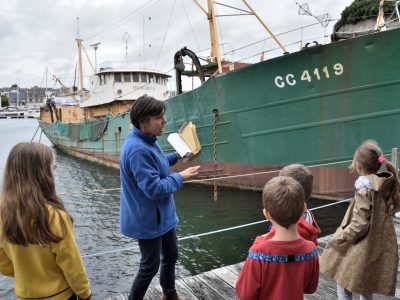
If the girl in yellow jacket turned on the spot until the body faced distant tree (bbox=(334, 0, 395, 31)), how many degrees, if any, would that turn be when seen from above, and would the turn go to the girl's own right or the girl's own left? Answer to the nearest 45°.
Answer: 0° — they already face it

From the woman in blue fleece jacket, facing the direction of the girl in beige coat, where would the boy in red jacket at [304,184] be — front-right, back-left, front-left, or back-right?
front-right

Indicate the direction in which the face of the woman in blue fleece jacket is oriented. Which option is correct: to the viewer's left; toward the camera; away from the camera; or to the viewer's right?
to the viewer's right

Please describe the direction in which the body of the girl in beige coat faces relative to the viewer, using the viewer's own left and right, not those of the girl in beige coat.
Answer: facing away from the viewer and to the left of the viewer

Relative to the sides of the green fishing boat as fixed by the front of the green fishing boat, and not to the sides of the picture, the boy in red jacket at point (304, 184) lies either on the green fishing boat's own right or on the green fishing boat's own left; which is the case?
on the green fishing boat's own right

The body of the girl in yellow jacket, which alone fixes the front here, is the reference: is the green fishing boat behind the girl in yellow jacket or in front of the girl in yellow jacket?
in front

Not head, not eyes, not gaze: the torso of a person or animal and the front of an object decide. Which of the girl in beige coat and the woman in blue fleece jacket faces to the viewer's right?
the woman in blue fleece jacket

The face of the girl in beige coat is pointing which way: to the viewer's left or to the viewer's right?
to the viewer's left

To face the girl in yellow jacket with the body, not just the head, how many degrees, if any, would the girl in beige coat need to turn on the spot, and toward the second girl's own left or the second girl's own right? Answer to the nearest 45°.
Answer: approximately 90° to the second girl's own left

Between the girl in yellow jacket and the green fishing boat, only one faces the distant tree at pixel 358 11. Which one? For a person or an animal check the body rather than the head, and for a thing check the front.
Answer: the girl in yellow jacket

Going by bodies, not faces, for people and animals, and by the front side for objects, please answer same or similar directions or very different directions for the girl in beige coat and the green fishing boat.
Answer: very different directions

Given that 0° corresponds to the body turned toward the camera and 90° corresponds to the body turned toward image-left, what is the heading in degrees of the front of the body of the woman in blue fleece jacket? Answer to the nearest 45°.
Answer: approximately 270°

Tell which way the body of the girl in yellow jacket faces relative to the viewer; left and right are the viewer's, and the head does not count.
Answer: facing away from the viewer and to the right of the viewer

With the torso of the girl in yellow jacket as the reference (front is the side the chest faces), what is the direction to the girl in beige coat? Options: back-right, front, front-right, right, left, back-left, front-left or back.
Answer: front-right

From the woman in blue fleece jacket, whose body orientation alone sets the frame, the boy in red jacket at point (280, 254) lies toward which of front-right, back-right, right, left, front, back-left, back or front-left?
front-right

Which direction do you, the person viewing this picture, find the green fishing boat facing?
facing the viewer and to the right of the viewer
